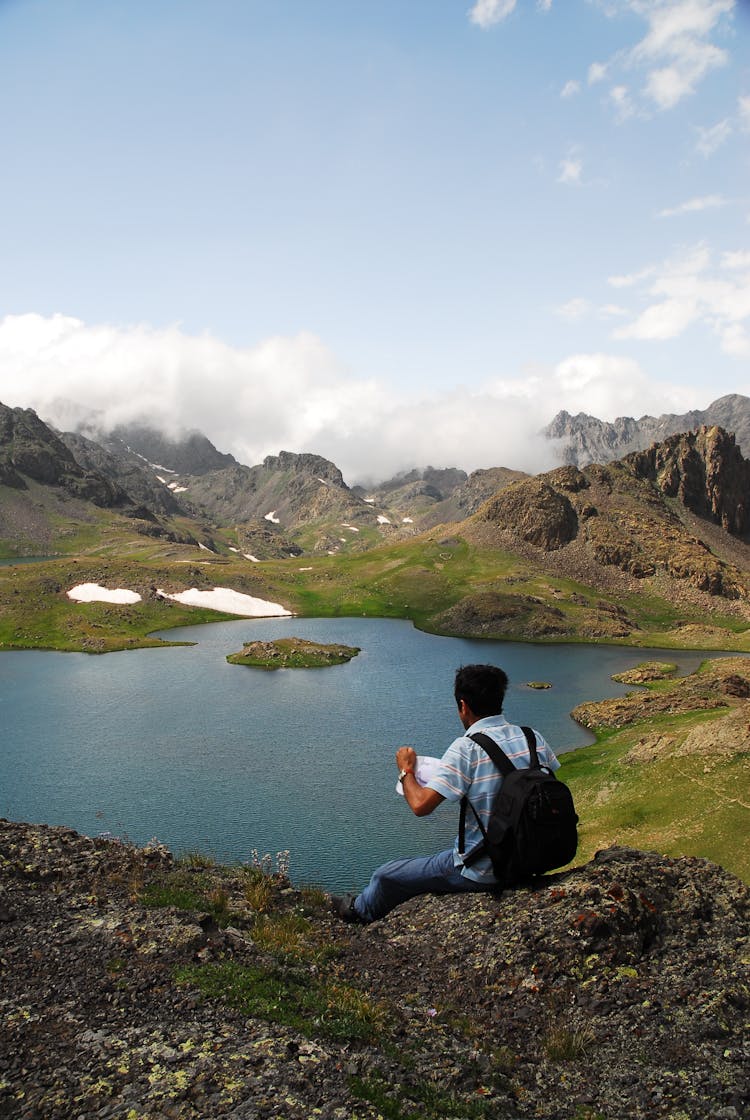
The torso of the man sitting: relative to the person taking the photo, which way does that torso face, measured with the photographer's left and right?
facing away from the viewer and to the left of the viewer

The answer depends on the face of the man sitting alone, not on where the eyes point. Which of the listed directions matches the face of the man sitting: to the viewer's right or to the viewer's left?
to the viewer's left
